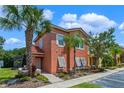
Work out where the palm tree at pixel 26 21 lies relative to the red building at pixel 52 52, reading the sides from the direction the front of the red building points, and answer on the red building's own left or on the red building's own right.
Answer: on the red building's own right

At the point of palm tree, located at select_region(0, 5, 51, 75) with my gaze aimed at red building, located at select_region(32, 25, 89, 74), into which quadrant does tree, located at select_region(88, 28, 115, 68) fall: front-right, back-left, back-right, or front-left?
front-right

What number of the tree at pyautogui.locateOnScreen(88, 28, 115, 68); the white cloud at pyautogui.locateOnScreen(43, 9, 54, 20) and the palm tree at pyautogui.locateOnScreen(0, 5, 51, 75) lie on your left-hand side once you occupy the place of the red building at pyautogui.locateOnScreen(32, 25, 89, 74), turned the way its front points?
1

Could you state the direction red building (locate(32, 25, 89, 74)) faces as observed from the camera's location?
facing the viewer and to the right of the viewer

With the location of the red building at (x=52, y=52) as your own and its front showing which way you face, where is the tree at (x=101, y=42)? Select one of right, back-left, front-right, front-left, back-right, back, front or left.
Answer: left
